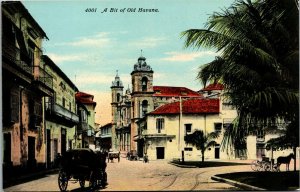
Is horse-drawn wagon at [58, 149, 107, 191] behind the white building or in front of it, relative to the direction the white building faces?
in front

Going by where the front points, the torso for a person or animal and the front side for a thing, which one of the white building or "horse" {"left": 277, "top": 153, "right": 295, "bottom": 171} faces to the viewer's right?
the horse

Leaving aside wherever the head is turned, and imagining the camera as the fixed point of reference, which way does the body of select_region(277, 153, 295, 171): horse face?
to the viewer's right

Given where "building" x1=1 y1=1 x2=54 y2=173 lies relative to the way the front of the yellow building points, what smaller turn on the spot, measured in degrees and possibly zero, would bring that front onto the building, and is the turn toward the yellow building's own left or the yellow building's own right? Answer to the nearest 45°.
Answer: approximately 90° to the yellow building's own right

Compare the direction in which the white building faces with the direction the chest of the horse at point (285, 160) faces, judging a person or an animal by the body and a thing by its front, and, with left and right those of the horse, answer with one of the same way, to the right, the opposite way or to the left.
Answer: to the right

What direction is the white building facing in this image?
toward the camera

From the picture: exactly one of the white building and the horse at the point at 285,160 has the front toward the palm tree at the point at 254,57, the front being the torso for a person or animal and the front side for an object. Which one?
the white building

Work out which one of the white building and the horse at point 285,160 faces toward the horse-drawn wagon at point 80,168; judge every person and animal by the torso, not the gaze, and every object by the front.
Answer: the white building

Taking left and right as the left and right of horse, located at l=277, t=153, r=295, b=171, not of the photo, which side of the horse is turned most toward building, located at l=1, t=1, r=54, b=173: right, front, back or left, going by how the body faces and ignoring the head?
back
